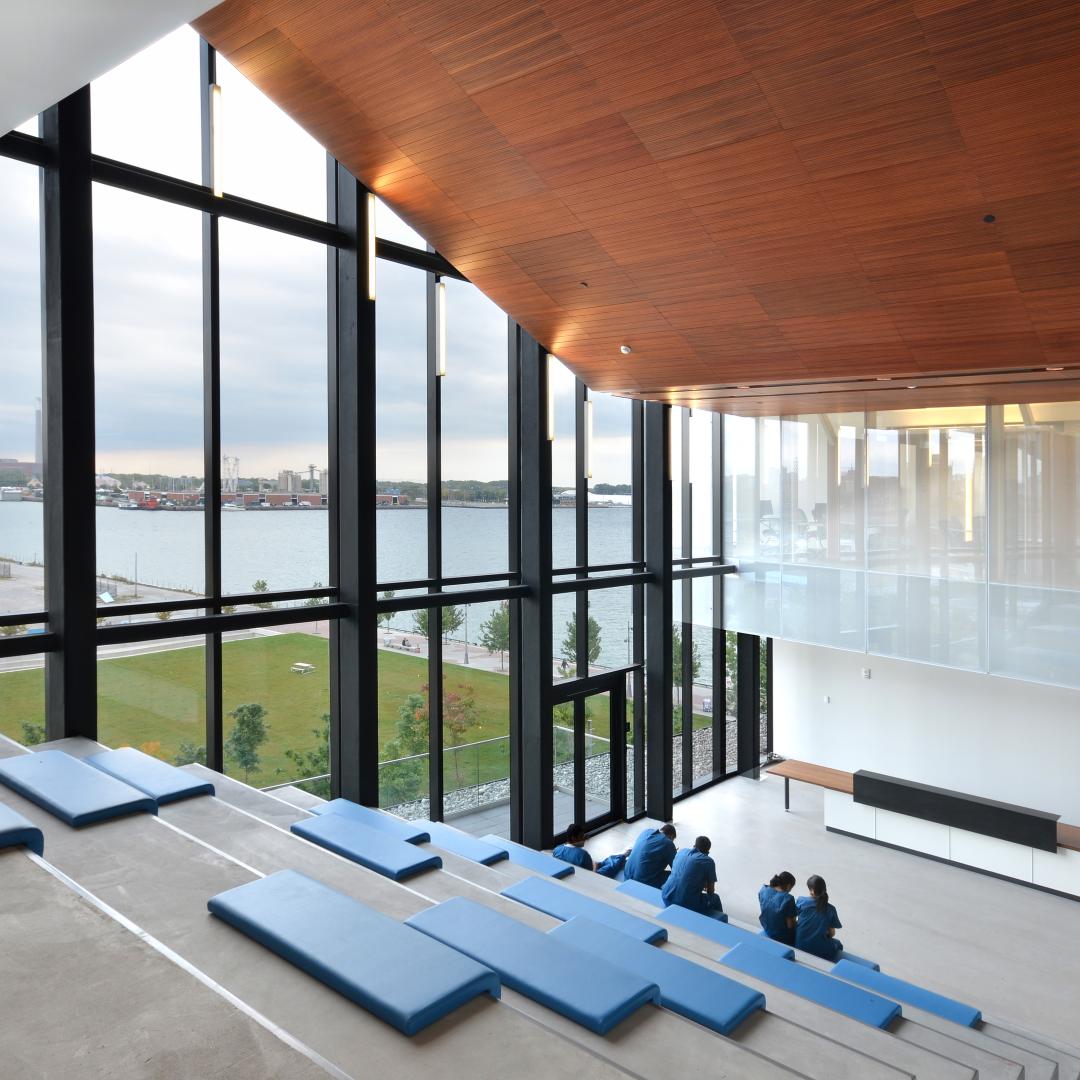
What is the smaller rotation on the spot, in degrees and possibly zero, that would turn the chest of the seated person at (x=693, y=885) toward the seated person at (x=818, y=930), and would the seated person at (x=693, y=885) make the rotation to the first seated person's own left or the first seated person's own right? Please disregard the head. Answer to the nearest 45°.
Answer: approximately 45° to the first seated person's own right

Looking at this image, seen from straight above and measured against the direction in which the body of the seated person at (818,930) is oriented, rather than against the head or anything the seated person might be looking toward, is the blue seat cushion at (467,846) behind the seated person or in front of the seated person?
behind

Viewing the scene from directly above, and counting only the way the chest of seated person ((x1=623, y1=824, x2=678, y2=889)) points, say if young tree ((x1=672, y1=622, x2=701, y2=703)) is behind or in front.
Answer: in front

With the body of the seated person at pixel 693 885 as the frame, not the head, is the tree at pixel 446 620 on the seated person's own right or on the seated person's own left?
on the seated person's own left

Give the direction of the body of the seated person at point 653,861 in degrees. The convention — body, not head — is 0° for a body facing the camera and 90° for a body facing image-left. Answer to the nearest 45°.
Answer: approximately 225°

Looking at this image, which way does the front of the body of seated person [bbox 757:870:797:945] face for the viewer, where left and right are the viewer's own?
facing away from the viewer and to the right of the viewer

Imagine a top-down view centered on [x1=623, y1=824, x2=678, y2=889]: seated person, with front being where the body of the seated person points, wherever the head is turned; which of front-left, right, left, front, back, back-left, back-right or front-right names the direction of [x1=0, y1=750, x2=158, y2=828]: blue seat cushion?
back

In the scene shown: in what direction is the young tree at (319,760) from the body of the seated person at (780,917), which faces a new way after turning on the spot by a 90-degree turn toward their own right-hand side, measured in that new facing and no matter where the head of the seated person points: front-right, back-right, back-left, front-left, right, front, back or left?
back-right

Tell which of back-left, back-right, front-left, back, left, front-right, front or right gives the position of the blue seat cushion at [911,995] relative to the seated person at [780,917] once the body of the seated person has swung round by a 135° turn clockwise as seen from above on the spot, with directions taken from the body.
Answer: front-left

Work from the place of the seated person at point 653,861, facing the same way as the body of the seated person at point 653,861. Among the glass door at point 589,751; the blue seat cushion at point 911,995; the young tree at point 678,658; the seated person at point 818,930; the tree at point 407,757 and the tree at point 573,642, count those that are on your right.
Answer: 2
